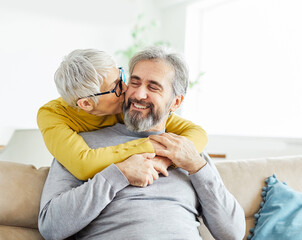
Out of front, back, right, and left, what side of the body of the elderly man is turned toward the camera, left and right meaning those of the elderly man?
front

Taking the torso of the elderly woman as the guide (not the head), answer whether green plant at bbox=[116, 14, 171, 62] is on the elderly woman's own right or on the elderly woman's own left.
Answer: on the elderly woman's own left

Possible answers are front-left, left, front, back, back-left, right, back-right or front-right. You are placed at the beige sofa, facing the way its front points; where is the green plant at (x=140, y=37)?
back

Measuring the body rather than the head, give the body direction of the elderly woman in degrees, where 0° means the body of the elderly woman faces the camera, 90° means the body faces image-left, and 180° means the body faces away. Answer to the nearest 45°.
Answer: approximately 315°

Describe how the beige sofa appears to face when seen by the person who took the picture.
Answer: facing the viewer

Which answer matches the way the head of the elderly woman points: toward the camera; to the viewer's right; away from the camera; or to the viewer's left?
to the viewer's right
